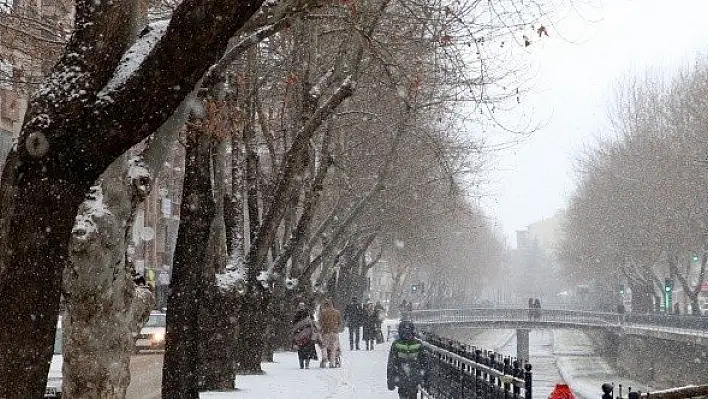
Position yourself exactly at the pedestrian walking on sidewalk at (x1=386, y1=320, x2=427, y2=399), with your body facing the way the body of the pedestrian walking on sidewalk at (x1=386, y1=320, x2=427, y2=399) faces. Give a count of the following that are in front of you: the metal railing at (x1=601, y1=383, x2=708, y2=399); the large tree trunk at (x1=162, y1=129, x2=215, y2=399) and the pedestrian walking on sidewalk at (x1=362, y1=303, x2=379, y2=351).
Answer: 1

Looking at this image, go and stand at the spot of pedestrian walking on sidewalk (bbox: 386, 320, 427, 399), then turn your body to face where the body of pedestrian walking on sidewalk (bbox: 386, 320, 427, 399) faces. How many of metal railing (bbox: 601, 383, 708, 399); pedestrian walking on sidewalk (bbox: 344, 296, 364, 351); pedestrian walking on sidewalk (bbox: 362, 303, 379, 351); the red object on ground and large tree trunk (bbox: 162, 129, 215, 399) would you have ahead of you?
2

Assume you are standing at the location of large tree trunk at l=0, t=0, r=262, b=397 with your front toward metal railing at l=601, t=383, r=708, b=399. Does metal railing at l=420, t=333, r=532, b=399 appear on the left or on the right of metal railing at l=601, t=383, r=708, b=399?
left
